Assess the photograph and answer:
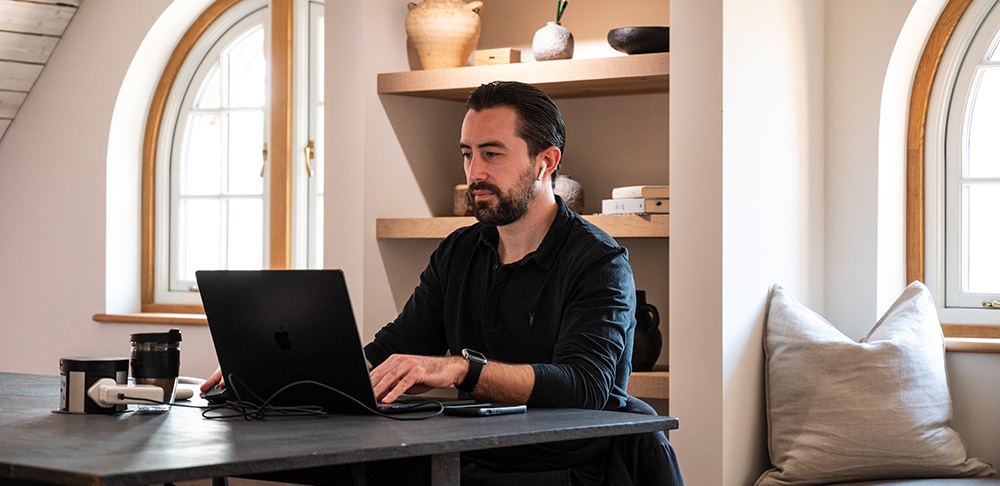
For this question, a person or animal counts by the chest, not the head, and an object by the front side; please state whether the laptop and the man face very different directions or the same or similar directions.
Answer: very different directions

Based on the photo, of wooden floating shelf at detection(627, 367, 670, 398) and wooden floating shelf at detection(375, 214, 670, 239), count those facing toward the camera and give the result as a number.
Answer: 2

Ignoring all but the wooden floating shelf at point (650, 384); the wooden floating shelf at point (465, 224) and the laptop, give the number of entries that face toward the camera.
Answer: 2

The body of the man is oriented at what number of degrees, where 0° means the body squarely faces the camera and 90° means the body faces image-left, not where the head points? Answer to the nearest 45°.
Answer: approximately 45°

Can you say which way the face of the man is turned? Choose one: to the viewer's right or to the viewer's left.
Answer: to the viewer's left

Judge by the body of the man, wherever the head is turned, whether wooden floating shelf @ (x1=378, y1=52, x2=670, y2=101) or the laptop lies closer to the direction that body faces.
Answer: the laptop

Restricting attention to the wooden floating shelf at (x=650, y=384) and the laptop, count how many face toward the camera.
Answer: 1

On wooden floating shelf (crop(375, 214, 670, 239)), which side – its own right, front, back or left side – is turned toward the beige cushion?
left

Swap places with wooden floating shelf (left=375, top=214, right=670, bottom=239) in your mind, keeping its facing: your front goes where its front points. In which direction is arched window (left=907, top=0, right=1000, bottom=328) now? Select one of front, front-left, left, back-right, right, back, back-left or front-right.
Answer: left
